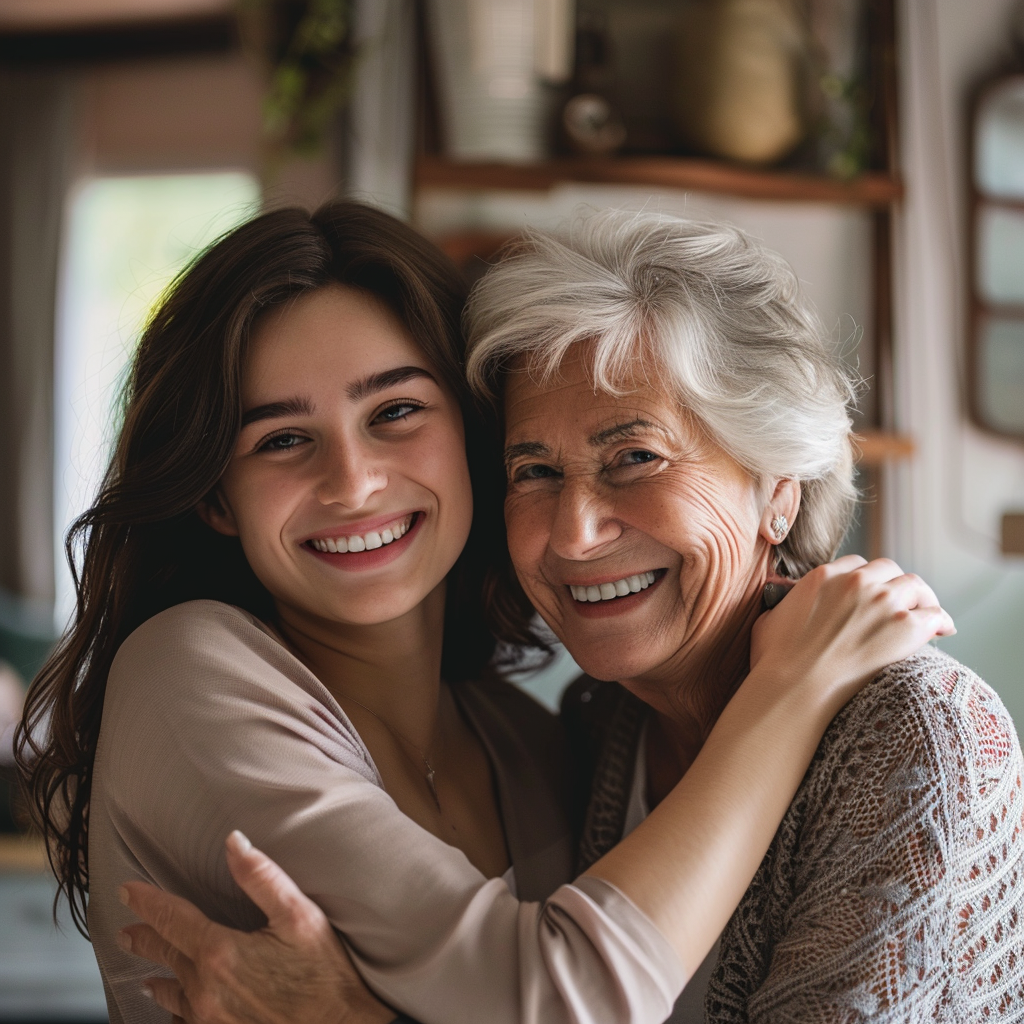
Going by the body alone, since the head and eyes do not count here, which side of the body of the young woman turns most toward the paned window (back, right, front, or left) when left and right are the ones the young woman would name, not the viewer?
left

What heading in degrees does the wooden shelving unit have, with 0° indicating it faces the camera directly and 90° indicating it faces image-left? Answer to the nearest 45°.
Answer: approximately 0°

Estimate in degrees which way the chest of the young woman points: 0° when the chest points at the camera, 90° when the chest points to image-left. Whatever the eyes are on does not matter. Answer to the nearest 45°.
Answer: approximately 315°

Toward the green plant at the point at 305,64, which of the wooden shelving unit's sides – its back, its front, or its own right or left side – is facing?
right

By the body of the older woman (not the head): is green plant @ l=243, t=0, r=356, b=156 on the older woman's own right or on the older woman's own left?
on the older woman's own right

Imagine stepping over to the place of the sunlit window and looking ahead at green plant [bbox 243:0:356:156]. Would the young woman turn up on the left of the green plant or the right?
right
